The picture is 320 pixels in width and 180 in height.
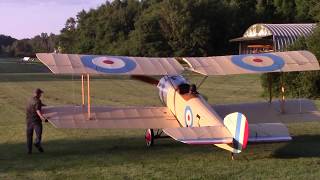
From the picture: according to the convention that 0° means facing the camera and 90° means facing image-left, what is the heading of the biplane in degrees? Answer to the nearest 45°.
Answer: approximately 135°

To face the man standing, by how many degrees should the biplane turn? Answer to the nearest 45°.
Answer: approximately 45° to its left
